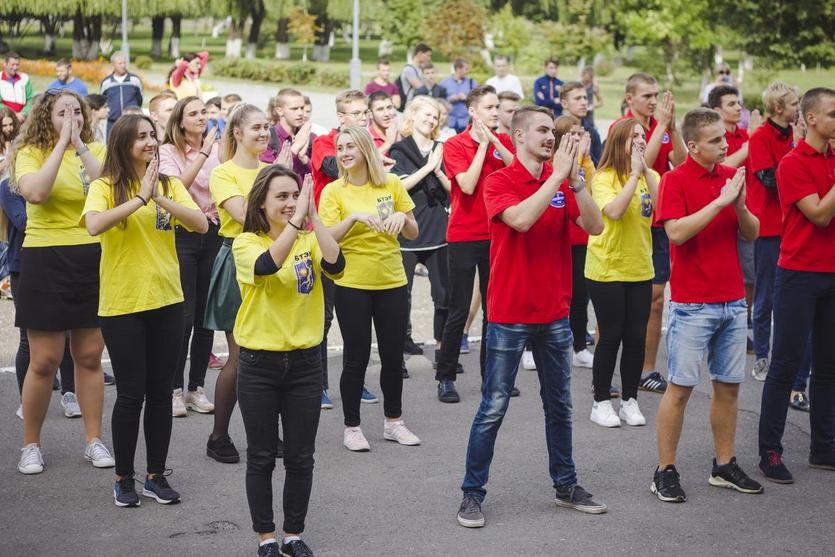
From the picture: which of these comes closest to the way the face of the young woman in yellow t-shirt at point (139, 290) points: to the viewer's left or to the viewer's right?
to the viewer's right

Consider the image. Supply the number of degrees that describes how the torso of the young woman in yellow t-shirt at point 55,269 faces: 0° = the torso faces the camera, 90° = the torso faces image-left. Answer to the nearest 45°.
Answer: approximately 315°

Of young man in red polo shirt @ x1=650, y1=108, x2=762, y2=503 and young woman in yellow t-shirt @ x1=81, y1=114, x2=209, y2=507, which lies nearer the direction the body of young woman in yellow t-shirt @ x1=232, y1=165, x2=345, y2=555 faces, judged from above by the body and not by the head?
the young man in red polo shirt

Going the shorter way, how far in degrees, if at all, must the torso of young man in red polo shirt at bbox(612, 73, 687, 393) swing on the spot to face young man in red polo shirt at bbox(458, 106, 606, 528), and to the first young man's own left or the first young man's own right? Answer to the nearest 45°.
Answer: approximately 45° to the first young man's own right

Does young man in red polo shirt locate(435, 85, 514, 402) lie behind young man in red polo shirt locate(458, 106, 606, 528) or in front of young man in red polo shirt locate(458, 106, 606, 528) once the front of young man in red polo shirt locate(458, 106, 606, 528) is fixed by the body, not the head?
behind
